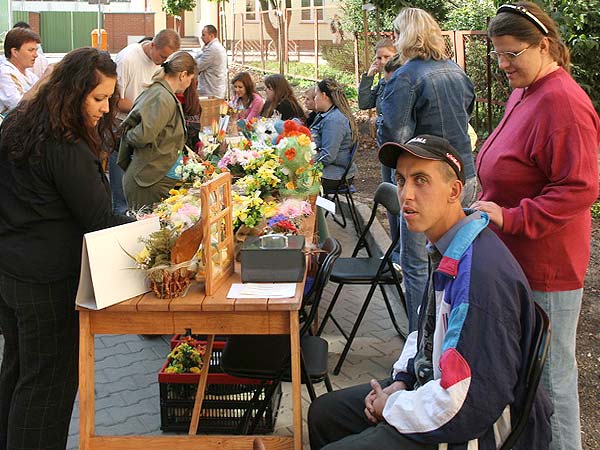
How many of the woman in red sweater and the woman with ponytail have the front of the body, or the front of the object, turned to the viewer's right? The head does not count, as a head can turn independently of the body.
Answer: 1

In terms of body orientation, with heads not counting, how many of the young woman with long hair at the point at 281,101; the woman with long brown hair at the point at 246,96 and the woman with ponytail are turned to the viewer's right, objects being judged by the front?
1

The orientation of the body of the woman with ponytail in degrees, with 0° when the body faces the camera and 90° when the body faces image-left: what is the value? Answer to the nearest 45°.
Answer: approximately 270°

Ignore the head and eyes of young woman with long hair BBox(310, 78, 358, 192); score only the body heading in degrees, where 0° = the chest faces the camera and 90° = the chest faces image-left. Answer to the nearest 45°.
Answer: approximately 90°

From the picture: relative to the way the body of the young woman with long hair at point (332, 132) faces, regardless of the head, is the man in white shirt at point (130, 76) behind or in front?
in front

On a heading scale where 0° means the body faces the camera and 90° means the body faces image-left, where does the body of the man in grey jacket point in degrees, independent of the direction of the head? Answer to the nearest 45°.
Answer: approximately 90°

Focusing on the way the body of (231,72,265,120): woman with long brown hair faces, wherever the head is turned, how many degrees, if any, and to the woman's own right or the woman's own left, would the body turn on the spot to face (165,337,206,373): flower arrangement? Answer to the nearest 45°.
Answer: approximately 45° to the woman's own left

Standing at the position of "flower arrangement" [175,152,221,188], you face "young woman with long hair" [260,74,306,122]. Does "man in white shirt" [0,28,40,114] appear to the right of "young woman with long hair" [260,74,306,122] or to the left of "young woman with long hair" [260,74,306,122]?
left

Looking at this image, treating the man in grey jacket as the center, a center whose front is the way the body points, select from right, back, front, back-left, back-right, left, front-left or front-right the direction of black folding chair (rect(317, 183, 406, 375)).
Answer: left
